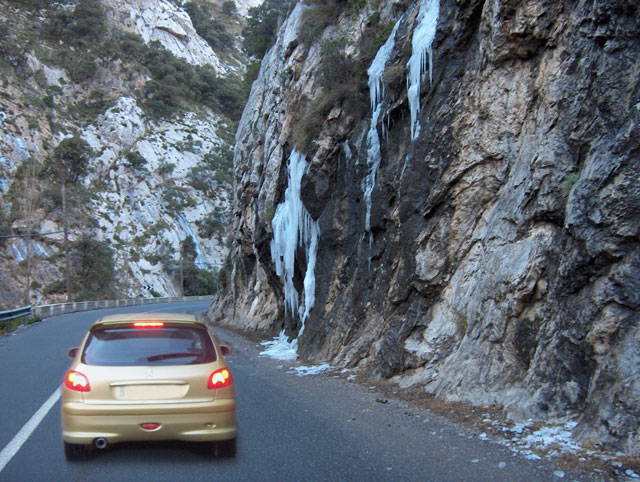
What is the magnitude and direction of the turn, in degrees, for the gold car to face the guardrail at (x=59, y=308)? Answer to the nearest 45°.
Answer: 0° — it already faces it

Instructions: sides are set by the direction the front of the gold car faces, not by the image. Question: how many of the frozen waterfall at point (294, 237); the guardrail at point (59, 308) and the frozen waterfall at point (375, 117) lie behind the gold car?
0

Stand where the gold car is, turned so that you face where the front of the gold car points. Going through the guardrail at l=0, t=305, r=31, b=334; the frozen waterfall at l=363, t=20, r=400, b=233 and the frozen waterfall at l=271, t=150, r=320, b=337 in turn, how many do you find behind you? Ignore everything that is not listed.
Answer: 0

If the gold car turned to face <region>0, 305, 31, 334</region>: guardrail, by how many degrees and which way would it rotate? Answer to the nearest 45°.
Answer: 0° — it already faces it

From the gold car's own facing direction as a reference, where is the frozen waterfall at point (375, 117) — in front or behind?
in front

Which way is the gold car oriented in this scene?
away from the camera

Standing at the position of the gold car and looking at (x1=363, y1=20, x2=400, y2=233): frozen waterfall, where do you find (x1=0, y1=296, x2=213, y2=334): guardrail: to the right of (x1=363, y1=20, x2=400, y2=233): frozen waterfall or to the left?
left

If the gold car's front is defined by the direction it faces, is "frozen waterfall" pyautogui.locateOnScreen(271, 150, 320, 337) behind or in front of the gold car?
in front
